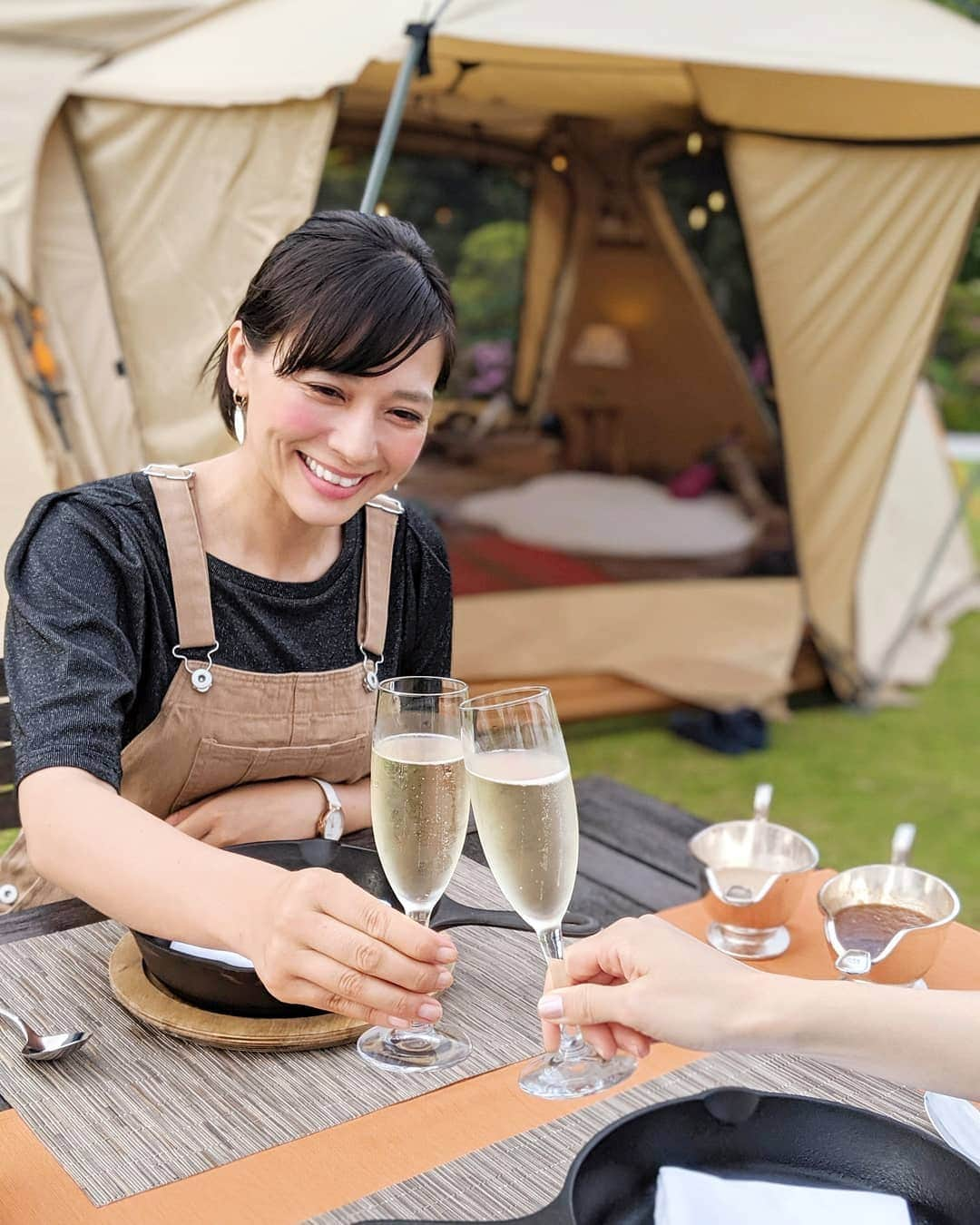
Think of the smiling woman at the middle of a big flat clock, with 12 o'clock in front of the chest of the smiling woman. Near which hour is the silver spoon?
The silver spoon is roughly at 2 o'clock from the smiling woman.

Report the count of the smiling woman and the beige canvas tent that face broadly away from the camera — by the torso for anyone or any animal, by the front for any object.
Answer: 0

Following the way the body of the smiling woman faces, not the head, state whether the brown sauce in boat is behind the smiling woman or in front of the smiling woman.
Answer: in front

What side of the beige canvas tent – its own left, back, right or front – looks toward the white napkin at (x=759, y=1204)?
front

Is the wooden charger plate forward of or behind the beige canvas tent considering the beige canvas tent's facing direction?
forward

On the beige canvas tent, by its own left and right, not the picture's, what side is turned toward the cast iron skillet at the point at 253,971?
front

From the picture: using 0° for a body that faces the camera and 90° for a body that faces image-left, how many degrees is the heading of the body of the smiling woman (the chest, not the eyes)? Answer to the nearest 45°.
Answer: approximately 315°

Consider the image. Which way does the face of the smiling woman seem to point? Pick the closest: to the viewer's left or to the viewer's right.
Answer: to the viewer's right
